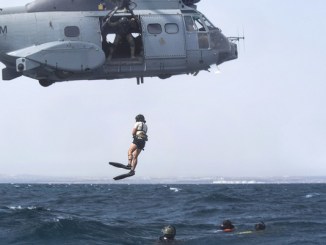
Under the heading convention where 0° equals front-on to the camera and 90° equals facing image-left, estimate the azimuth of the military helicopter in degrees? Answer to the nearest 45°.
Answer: approximately 270°
